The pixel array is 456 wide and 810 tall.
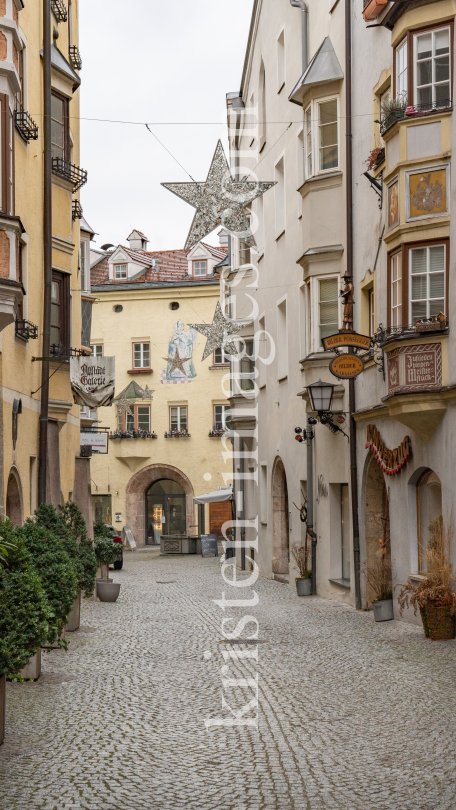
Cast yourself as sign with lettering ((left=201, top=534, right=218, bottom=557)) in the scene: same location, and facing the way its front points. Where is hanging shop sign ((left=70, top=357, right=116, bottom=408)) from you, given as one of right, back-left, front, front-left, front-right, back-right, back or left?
front

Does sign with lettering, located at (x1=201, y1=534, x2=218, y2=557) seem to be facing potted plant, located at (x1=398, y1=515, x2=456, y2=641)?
yes

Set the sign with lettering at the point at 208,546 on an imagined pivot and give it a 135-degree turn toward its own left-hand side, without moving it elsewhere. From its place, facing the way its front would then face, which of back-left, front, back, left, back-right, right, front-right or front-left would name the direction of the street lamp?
back-right

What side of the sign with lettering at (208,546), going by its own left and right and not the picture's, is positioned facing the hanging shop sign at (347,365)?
front

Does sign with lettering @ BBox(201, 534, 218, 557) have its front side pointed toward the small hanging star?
yes

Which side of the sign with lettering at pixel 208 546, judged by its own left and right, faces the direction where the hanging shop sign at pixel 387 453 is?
front

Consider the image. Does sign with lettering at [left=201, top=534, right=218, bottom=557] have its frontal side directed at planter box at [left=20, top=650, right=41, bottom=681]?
yes

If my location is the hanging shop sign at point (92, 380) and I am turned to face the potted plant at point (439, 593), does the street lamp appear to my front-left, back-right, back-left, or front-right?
front-left

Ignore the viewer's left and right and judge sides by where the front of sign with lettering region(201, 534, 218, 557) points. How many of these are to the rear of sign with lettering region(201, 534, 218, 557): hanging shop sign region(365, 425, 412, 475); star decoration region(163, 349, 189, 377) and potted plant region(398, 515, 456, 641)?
1

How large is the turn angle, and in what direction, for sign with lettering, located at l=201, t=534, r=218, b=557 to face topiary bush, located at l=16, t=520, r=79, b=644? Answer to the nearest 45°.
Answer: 0° — it already faces it

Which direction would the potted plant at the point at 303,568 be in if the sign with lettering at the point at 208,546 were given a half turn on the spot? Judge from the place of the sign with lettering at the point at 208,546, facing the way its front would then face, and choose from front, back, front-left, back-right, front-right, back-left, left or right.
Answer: back

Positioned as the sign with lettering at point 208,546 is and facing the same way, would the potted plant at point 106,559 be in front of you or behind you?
in front

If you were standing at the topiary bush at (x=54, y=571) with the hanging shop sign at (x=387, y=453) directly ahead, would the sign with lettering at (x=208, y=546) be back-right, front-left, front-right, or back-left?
front-left

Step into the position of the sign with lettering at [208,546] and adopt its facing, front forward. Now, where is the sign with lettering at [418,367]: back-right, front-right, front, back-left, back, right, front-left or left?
front

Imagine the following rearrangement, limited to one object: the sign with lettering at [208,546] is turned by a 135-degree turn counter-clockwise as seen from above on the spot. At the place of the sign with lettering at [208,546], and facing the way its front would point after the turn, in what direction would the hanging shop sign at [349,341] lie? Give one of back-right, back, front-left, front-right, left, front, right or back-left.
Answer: back-right

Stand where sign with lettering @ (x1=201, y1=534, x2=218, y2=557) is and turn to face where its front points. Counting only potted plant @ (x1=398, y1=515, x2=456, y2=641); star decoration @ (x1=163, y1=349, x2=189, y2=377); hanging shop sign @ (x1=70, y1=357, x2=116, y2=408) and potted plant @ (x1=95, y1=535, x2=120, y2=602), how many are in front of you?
3

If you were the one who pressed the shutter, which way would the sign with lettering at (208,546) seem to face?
facing the viewer

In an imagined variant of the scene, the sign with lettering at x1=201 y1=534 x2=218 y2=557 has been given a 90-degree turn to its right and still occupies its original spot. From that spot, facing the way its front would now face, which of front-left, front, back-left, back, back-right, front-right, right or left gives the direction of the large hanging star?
left
